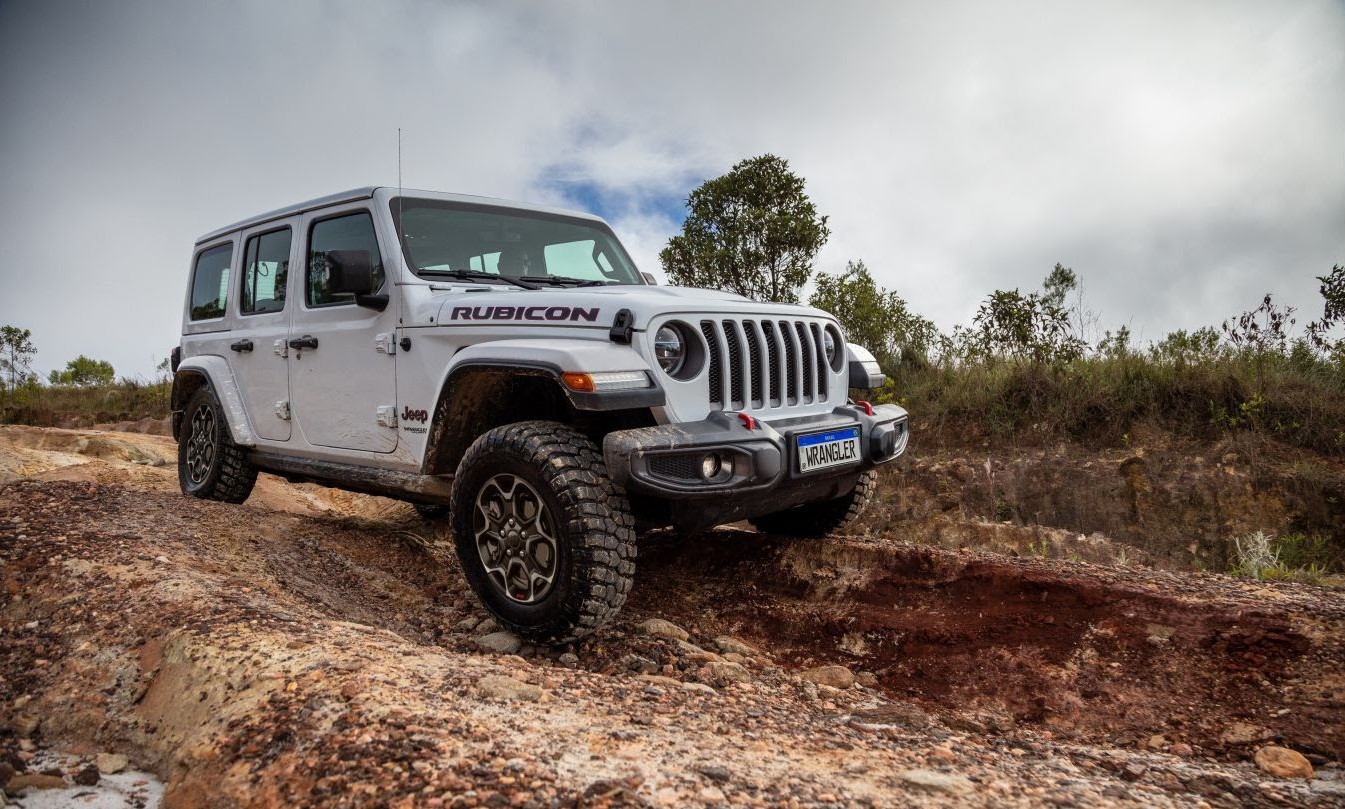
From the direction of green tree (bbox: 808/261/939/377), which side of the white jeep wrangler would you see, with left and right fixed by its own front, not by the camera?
left

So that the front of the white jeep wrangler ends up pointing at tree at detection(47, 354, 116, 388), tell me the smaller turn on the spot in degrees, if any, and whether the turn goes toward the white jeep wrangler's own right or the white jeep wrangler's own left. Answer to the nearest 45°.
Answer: approximately 180°

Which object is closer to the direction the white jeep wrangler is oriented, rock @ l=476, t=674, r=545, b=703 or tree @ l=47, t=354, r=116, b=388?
the rock

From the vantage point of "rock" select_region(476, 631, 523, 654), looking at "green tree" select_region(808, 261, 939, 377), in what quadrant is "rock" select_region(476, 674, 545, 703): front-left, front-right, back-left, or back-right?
back-right

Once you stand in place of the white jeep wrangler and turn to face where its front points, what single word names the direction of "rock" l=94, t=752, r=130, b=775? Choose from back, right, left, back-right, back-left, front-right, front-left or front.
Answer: right

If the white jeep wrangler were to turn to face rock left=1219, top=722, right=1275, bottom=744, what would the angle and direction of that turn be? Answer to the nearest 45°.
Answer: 0° — it already faces it

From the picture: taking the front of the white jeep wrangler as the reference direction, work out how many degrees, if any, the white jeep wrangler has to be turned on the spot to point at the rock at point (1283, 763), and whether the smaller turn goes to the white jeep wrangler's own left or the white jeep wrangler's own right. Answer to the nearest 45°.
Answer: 0° — it already faces it

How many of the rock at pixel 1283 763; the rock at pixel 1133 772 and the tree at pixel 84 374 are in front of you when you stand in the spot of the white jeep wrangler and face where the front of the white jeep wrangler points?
2

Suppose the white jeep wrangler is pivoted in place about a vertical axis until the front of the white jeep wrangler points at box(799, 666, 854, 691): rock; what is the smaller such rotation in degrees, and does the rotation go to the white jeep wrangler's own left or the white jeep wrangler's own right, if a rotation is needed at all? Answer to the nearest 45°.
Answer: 0° — it already faces it

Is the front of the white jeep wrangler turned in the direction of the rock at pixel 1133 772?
yes

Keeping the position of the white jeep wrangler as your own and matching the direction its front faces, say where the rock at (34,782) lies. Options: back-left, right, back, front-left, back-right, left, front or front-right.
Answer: right

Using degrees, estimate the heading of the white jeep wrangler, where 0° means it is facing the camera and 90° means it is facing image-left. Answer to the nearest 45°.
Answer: approximately 315°

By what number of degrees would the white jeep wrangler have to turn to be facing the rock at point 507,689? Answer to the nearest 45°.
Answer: approximately 45° to its right

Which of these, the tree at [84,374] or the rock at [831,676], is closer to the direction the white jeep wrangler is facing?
the rock
